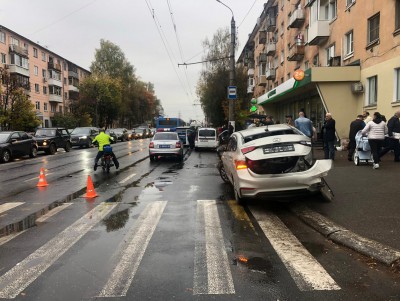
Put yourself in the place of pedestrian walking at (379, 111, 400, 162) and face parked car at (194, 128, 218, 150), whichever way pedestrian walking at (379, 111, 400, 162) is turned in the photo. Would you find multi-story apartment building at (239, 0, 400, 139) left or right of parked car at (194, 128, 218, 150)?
right

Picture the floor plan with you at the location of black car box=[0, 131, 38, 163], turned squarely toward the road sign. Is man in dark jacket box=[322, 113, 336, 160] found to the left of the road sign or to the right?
right

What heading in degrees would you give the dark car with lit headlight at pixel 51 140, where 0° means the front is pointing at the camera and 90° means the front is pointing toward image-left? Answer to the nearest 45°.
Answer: approximately 45°

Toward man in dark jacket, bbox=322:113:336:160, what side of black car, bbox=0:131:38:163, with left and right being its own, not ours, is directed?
left

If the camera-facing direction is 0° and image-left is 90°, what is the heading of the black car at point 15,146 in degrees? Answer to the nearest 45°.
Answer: approximately 45°

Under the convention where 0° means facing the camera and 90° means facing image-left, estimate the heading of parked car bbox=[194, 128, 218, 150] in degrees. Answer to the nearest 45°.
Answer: approximately 180°

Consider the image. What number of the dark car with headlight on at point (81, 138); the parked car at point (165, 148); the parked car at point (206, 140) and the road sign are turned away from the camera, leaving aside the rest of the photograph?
2

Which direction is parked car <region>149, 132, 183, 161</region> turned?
away from the camera

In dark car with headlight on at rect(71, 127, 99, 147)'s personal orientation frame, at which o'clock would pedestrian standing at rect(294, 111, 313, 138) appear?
The pedestrian standing is roughly at 10 o'clock from the dark car with headlight on.

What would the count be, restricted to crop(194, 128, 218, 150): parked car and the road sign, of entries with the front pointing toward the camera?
1

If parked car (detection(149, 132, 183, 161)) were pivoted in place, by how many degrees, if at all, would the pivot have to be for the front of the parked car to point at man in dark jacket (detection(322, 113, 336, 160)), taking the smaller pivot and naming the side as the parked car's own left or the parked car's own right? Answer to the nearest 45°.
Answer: approximately 135° to the parked car's own right

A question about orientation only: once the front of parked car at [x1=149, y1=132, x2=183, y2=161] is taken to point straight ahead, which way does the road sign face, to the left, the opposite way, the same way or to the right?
the opposite way

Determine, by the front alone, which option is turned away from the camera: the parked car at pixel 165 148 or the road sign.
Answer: the parked car
